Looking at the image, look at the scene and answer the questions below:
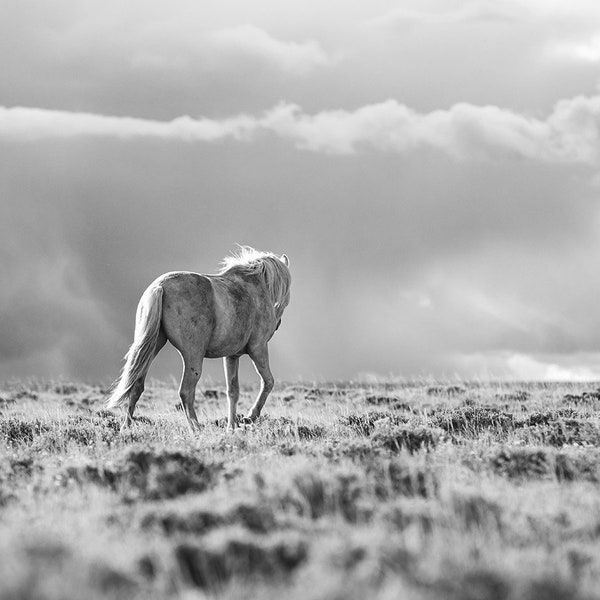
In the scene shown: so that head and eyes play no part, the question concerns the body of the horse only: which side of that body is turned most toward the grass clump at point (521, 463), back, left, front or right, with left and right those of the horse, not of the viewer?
right

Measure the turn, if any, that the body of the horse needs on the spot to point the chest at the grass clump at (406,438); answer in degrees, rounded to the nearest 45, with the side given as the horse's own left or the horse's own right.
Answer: approximately 90° to the horse's own right

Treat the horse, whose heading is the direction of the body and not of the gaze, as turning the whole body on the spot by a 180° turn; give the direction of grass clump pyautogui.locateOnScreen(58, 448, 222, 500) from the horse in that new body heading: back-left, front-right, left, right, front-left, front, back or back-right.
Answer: front-left

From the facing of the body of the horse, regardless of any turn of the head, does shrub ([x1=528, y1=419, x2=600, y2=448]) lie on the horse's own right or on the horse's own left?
on the horse's own right

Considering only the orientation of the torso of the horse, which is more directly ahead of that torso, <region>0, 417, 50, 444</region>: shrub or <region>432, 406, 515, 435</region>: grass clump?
the grass clump

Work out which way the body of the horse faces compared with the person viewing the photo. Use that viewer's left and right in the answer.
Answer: facing away from the viewer and to the right of the viewer

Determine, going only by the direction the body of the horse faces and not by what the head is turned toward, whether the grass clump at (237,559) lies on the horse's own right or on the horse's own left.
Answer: on the horse's own right
